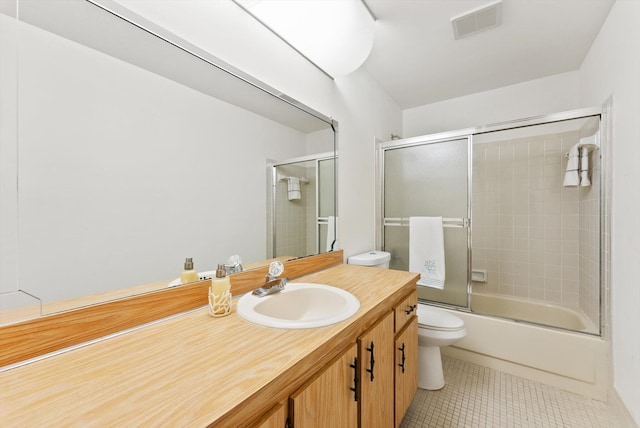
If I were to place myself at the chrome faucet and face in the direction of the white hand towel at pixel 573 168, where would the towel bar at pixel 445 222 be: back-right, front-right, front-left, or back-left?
front-left

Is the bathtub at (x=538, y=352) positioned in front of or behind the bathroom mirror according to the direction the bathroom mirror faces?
in front

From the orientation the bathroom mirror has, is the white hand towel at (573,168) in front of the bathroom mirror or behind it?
in front

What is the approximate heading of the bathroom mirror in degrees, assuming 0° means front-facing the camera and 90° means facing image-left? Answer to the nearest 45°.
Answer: approximately 315°

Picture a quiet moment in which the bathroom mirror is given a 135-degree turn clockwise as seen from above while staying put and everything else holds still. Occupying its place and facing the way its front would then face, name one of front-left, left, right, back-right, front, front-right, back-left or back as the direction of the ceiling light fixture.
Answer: back

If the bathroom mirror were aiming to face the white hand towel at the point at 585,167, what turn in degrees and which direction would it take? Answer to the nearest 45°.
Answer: approximately 45° to its left

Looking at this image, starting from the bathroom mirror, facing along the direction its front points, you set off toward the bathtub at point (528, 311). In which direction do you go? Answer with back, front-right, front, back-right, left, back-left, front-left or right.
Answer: front-left

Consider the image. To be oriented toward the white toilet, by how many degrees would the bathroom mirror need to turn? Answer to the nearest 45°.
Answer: approximately 45° to its left
